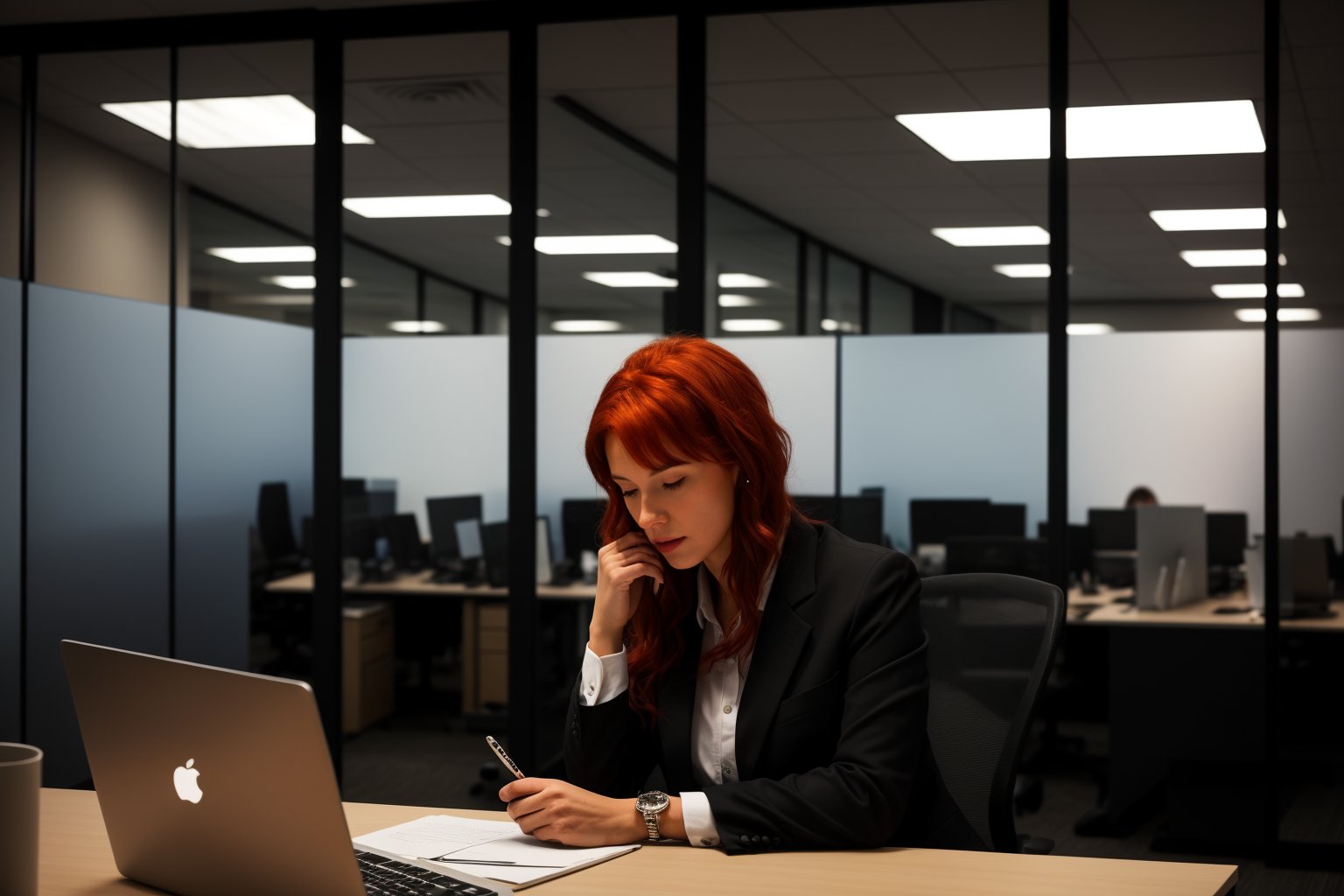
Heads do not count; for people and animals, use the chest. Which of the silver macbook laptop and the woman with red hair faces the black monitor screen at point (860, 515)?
the silver macbook laptop

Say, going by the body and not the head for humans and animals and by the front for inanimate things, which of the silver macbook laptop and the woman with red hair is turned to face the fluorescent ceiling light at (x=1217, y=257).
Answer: the silver macbook laptop

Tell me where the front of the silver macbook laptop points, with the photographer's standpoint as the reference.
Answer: facing away from the viewer and to the right of the viewer

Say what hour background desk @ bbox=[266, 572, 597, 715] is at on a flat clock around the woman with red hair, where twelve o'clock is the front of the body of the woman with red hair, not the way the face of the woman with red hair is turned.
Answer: The background desk is roughly at 4 o'clock from the woman with red hair.

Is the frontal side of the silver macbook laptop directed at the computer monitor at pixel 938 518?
yes

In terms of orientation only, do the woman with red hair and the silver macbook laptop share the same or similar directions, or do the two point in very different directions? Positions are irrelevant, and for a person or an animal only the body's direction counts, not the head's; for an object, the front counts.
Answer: very different directions

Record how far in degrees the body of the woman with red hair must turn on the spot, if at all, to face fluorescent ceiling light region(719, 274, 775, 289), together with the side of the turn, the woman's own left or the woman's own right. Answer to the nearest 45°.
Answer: approximately 135° to the woman's own right

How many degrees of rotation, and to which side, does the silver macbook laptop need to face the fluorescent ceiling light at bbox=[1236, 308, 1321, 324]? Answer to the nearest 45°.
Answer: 0° — it already faces it

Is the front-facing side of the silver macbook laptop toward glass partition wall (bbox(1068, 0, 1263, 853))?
yes
